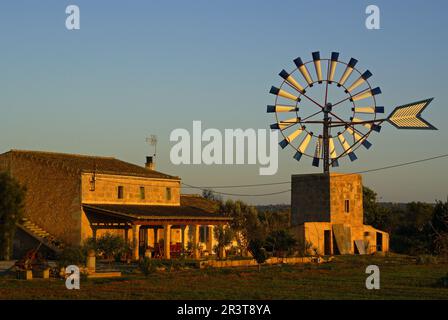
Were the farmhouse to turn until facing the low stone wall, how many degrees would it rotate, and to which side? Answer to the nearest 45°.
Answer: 0° — it already faces it

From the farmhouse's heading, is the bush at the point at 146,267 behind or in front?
in front

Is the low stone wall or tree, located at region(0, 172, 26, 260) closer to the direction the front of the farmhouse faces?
the low stone wall

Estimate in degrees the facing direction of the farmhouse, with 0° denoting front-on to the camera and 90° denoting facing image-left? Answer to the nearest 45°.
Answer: approximately 315°

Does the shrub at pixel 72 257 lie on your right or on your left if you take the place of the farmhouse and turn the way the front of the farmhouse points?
on your right

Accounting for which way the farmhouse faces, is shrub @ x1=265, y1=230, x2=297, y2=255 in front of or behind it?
in front

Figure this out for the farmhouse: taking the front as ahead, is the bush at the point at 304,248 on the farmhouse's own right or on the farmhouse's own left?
on the farmhouse's own left
